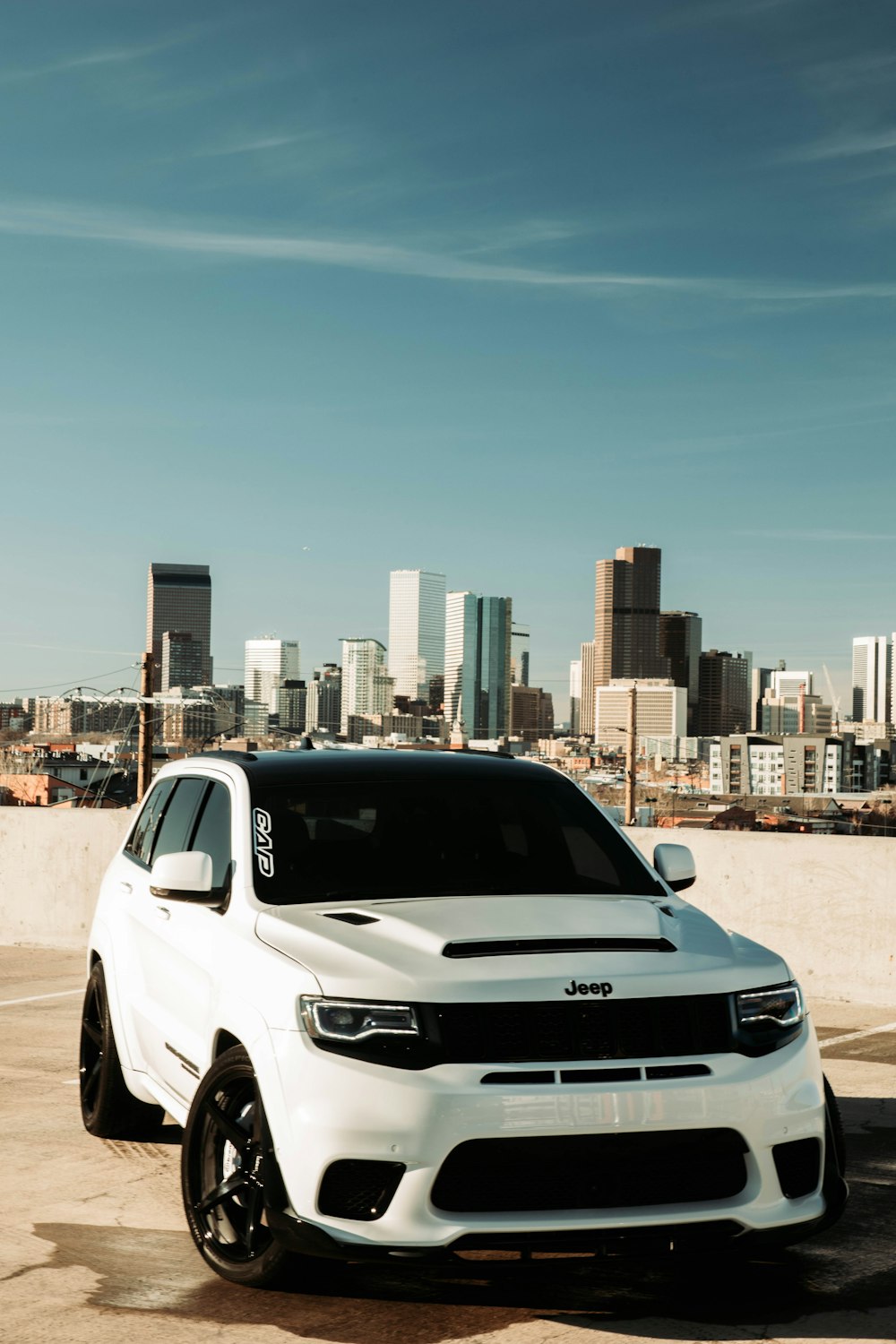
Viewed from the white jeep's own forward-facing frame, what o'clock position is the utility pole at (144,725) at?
The utility pole is roughly at 7 o'clock from the white jeep.

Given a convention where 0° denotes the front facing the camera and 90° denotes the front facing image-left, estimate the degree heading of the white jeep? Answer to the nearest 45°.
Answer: approximately 315°
